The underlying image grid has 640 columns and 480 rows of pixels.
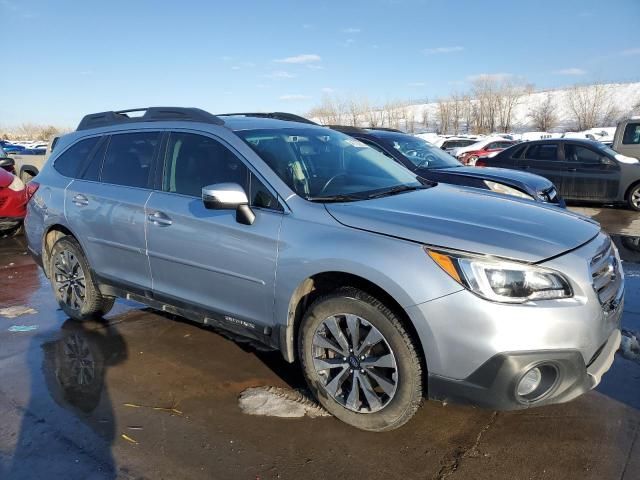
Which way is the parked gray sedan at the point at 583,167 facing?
to the viewer's right

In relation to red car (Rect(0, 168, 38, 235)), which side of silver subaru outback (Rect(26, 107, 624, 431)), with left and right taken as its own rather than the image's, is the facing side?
back

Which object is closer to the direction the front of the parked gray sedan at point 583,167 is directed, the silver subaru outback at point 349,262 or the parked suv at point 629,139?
the parked suv

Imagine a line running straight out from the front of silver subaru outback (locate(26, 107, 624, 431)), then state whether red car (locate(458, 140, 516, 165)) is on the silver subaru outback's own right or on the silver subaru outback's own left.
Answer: on the silver subaru outback's own left

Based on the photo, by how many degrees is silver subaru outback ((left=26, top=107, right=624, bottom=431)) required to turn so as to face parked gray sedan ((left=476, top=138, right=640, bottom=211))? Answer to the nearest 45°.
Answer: approximately 90° to its left

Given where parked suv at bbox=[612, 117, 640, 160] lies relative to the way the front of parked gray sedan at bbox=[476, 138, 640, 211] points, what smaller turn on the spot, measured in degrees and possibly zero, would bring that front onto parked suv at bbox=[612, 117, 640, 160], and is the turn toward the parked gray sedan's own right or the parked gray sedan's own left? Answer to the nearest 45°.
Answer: approximately 45° to the parked gray sedan's own left

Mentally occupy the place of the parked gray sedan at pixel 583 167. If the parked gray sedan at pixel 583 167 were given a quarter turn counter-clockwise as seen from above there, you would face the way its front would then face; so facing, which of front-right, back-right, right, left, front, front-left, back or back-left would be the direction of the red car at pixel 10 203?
back-left

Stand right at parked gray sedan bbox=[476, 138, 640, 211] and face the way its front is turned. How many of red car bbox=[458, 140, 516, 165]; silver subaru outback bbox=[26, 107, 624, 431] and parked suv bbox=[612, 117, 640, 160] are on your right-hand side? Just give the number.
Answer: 1
